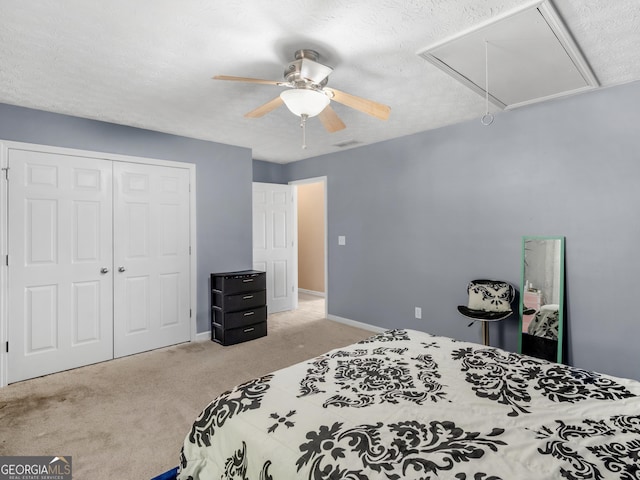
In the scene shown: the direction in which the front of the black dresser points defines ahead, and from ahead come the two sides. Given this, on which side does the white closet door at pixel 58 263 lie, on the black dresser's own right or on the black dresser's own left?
on the black dresser's own right

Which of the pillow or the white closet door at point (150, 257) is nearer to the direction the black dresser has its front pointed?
the pillow

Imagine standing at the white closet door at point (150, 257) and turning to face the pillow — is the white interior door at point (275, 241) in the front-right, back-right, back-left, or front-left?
front-left

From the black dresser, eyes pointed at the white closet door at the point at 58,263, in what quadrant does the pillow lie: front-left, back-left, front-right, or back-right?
back-left

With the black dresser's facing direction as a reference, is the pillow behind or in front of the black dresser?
in front

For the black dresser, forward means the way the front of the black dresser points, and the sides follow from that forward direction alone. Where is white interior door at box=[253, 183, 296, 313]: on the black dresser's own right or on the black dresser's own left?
on the black dresser's own left

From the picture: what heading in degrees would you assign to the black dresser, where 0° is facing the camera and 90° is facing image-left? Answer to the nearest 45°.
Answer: approximately 315°

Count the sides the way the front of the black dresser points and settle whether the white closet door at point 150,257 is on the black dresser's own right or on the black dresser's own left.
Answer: on the black dresser's own right
